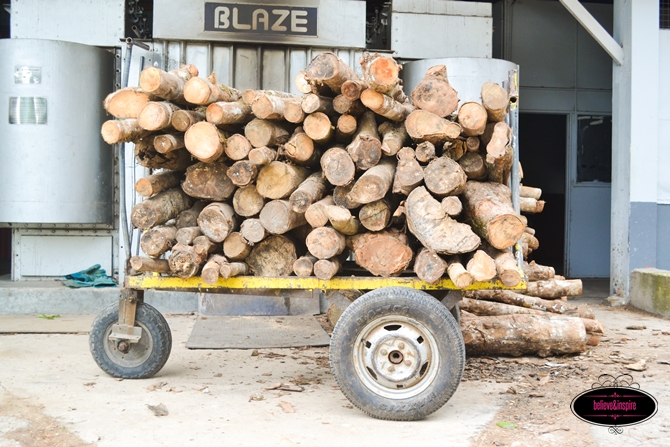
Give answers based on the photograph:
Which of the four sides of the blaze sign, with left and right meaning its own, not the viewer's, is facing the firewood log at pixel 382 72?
front

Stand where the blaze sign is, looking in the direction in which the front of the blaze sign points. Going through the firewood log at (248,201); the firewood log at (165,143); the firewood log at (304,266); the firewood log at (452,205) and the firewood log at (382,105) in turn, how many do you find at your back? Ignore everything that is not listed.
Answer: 0

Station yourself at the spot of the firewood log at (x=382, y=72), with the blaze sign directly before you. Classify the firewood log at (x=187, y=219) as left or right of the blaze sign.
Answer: left

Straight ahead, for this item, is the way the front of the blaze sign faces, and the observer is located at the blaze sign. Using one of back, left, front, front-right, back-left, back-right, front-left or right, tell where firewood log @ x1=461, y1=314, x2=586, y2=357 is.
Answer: front-left

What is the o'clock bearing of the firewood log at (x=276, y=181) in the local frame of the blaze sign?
The firewood log is roughly at 12 o'clock from the blaze sign.

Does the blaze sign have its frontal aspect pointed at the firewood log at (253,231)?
yes

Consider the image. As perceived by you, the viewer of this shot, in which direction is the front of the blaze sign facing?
facing the viewer

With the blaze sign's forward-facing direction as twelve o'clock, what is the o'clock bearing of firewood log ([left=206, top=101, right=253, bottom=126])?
The firewood log is roughly at 12 o'clock from the blaze sign.

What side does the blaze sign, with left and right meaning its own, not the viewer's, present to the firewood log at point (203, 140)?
front

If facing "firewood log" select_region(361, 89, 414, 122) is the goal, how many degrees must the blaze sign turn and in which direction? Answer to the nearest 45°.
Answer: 0° — it already faces it

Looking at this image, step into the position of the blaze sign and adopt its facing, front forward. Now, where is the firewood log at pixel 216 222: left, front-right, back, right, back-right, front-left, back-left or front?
front

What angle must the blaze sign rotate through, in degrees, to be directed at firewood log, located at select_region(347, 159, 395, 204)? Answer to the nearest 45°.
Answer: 0° — it already faces it

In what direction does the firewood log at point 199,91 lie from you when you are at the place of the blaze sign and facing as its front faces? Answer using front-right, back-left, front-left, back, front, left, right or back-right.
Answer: front

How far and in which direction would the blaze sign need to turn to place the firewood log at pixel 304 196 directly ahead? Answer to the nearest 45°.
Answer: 0° — it already faces it

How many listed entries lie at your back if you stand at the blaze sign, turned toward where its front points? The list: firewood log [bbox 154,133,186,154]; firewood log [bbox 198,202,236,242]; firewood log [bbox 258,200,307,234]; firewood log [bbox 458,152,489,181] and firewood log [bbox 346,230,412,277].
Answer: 0

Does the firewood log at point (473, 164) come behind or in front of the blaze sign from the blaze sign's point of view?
in front

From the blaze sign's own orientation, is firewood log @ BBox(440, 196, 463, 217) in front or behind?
in front

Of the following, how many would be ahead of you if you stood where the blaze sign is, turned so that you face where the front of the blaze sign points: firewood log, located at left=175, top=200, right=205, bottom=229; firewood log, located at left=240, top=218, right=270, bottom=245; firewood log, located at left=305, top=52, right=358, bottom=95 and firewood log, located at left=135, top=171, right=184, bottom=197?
4

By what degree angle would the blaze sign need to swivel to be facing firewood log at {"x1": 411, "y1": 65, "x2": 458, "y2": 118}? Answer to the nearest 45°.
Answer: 0° — it already faces it

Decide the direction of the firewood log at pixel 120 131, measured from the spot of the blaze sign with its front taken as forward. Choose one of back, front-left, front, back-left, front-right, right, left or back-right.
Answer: front
